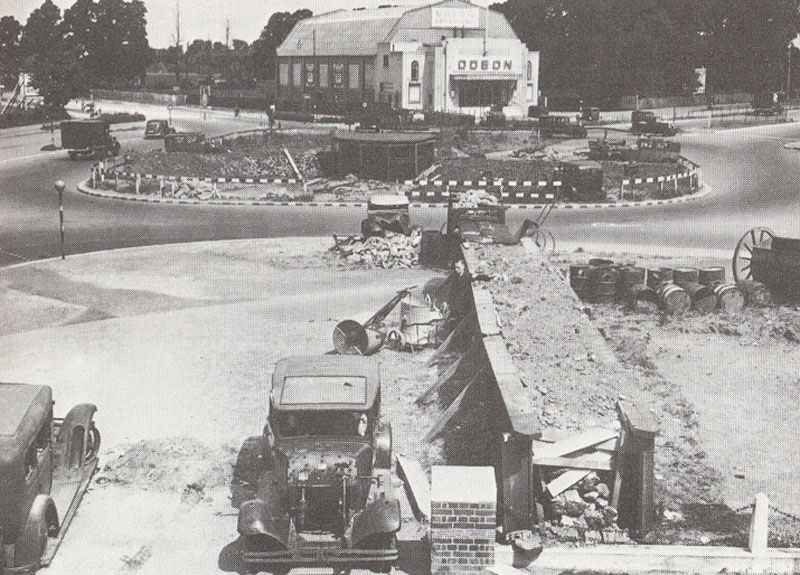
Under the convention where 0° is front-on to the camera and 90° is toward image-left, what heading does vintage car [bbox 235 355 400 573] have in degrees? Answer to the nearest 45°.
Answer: approximately 0°

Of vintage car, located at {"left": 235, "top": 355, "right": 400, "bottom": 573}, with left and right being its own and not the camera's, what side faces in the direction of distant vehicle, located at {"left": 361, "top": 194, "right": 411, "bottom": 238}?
back
